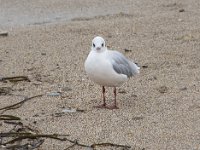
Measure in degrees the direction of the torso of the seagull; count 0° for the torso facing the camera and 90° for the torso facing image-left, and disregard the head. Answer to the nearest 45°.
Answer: approximately 45°

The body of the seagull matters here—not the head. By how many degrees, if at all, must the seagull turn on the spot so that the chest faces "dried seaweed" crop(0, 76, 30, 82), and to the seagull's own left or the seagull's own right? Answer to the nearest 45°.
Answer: approximately 90° to the seagull's own right
